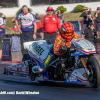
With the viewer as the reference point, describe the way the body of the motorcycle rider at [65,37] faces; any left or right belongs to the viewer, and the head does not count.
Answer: facing the viewer and to the right of the viewer

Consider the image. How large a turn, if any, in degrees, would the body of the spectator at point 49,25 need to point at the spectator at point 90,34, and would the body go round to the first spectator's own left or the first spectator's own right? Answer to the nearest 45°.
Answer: approximately 135° to the first spectator's own left

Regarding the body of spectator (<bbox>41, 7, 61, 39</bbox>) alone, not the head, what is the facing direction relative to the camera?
toward the camera

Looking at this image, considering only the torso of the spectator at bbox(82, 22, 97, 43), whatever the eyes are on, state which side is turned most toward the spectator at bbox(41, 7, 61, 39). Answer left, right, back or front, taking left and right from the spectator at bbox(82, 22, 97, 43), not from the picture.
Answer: right

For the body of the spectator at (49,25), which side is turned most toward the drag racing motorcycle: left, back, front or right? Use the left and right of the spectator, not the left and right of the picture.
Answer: front

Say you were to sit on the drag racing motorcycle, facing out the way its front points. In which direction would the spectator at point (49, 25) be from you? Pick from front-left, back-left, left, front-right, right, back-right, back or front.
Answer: back-left

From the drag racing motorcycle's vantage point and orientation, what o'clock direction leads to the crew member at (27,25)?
The crew member is roughly at 7 o'clock from the drag racing motorcycle.
